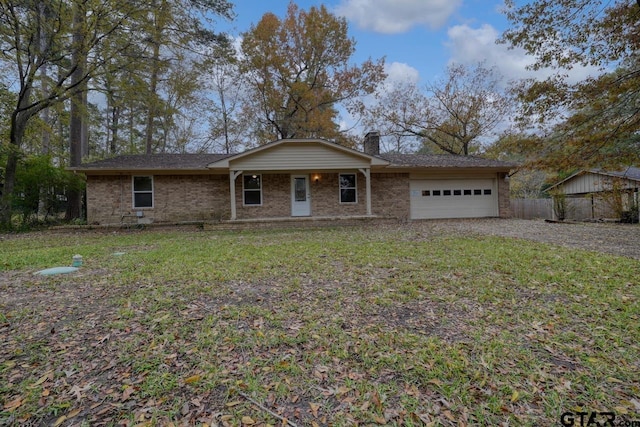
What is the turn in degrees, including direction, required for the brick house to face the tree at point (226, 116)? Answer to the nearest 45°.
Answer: approximately 135° to its right

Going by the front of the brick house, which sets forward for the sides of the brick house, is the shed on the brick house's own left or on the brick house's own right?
on the brick house's own left

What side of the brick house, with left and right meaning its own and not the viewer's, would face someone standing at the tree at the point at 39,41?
right

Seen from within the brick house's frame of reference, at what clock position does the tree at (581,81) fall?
The tree is roughly at 10 o'clock from the brick house.

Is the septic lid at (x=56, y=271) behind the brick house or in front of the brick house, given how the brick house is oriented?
in front

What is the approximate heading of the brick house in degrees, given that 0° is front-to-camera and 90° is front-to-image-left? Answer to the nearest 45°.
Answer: approximately 0°
